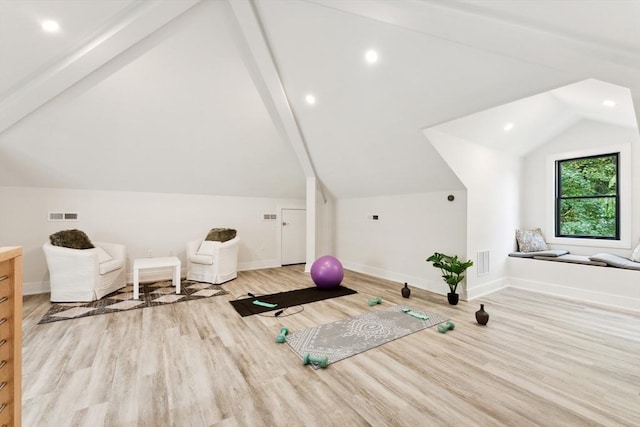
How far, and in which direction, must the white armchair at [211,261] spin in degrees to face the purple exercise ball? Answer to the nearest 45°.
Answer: approximately 90° to its left

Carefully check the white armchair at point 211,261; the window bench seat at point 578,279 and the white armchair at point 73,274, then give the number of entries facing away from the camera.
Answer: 0

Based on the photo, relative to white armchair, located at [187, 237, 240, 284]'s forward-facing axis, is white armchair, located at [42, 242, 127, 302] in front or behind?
in front

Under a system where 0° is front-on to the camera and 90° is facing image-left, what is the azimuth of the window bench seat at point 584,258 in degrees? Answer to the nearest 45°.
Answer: approximately 45°

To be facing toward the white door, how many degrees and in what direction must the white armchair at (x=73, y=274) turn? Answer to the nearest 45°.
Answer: approximately 45° to its left

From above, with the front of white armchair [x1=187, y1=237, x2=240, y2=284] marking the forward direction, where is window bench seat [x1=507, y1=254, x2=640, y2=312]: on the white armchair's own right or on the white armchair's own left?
on the white armchair's own left

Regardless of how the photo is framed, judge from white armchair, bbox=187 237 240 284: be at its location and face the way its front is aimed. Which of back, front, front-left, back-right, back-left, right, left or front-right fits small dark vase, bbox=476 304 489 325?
left
